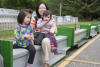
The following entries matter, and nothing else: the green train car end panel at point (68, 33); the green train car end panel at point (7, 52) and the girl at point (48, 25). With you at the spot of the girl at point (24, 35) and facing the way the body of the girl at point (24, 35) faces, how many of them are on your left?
2

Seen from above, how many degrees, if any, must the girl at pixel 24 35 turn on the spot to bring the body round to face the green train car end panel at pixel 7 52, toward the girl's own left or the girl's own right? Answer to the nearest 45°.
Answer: approximately 90° to the girl's own right

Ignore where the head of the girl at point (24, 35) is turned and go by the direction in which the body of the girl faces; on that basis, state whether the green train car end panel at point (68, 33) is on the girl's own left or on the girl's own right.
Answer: on the girl's own left

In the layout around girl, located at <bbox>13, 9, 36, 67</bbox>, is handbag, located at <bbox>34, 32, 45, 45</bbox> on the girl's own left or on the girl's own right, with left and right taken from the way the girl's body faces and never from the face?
on the girl's own left

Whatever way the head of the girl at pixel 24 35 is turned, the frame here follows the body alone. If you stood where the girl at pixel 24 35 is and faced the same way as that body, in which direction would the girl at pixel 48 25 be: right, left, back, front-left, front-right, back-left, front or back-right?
left

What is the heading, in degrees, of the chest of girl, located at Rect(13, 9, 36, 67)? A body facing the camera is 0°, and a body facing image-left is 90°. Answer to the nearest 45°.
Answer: approximately 315°
